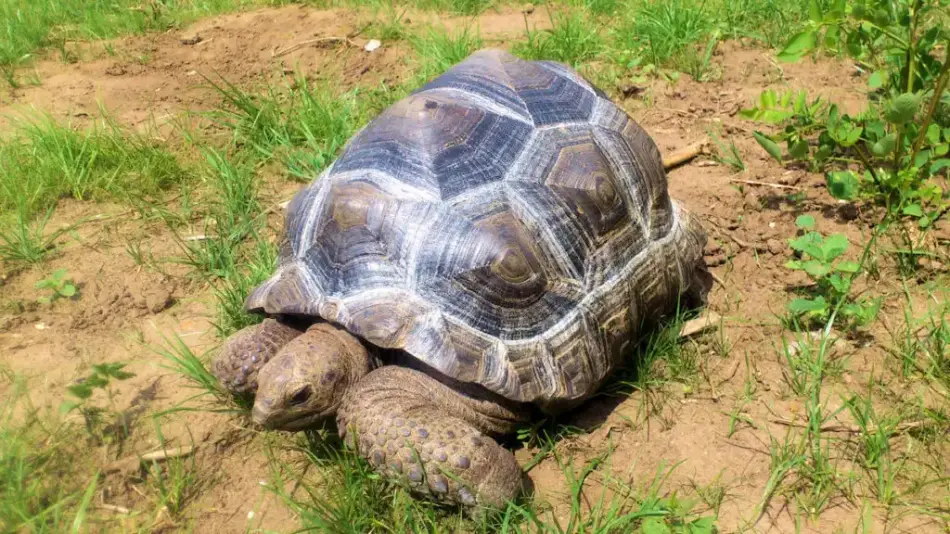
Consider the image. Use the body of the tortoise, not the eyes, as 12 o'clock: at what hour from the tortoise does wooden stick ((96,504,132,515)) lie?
The wooden stick is roughly at 1 o'clock from the tortoise.

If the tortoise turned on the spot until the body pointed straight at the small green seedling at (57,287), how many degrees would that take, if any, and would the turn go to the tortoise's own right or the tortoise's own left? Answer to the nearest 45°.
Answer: approximately 90° to the tortoise's own right

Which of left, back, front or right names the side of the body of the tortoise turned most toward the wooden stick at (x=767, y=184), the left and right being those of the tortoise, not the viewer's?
back

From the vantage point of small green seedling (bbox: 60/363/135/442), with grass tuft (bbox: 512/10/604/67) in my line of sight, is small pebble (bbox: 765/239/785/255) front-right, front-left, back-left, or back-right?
front-right

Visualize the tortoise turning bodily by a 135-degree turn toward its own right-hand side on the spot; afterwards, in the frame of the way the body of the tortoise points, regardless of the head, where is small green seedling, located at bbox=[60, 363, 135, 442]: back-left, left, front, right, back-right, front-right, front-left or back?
left

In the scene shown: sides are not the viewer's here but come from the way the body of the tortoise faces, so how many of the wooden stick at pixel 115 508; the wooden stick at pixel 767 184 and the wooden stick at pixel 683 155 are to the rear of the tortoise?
2

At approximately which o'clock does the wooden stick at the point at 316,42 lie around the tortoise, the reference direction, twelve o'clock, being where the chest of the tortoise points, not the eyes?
The wooden stick is roughly at 4 o'clock from the tortoise.

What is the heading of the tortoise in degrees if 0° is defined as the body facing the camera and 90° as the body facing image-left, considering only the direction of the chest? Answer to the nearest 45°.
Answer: approximately 45°

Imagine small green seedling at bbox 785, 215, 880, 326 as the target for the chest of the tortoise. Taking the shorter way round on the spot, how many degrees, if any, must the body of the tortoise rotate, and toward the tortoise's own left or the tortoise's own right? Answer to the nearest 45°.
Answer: approximately 135° to the tortoise's own left

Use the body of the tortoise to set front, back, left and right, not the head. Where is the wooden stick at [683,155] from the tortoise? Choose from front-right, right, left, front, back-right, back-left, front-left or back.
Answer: back
